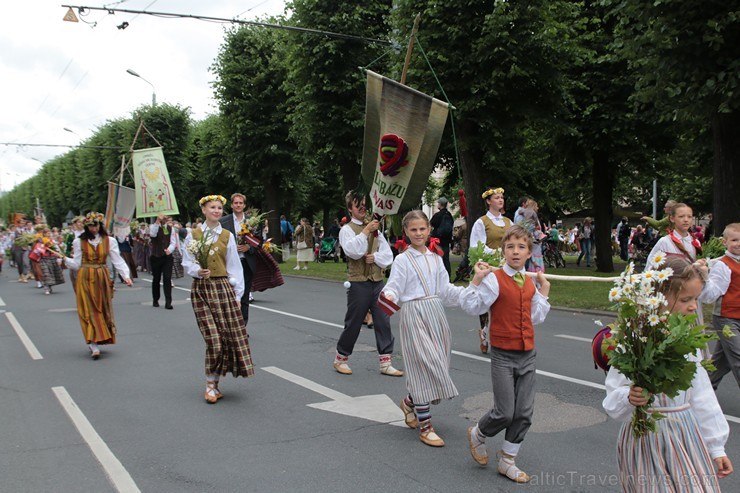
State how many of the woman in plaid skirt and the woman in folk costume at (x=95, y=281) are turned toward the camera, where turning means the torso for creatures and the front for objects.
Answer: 2

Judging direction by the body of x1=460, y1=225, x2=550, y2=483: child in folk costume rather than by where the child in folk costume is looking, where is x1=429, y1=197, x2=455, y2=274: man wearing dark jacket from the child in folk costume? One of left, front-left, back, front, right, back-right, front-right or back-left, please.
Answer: back-left

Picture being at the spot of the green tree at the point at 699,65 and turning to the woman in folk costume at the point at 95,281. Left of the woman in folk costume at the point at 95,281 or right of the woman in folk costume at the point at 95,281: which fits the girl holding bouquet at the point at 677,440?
left

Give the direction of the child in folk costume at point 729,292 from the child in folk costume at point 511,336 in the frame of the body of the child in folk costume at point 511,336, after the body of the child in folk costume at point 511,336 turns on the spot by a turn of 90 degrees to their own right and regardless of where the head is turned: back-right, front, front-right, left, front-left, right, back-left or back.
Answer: back

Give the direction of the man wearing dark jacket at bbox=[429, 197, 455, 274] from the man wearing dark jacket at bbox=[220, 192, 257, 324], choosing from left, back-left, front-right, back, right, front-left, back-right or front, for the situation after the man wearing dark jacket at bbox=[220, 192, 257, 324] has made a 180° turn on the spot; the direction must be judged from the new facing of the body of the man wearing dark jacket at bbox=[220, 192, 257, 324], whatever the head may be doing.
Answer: front-right

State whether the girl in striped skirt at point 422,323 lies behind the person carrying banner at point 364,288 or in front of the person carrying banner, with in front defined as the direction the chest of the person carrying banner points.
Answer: in front

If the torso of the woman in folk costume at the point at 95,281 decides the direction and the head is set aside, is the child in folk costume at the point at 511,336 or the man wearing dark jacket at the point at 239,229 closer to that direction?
the child in folk costume

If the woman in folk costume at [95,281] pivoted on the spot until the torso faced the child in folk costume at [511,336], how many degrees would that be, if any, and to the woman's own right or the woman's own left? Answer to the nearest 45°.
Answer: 0° — they already face them

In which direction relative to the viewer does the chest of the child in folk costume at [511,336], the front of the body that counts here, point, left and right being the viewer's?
facing the viewer and to the right of the viewer

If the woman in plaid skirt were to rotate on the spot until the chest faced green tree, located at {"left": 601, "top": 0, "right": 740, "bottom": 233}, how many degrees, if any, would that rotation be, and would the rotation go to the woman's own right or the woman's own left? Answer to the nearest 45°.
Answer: approximately 90° to the woman's own left

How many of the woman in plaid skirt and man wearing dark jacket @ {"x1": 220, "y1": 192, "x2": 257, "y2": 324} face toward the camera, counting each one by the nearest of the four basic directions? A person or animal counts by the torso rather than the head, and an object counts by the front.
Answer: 2

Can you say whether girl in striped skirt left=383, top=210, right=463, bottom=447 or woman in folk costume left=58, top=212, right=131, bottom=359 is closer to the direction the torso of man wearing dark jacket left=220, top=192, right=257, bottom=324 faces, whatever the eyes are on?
the girl in striped skirt
